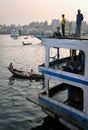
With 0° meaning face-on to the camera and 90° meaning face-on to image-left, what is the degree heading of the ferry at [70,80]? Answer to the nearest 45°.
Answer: approximately 135°
